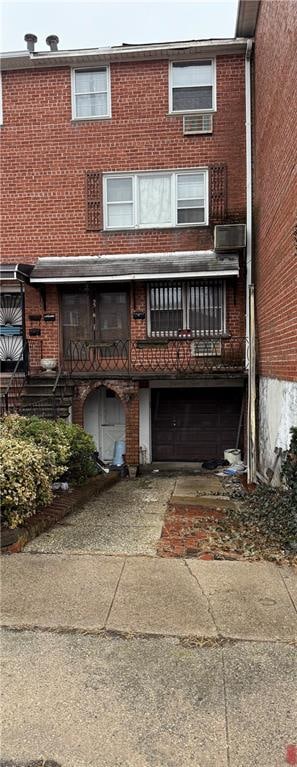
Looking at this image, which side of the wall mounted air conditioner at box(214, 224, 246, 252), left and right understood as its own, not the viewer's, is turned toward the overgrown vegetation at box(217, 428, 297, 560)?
front

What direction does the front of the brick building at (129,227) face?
toward the camera

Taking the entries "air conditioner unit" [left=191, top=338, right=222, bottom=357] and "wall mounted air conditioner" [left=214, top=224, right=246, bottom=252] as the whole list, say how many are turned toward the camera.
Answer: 2

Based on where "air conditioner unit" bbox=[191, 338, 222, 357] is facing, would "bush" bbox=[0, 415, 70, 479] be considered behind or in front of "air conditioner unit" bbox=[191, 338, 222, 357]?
in front

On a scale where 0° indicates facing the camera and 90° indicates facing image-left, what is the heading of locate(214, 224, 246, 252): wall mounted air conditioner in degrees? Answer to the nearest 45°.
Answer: approximately 0°

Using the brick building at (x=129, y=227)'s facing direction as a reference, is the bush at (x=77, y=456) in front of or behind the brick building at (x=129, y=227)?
in front

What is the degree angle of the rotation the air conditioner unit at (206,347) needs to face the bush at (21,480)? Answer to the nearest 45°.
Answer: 0° — it already faces it

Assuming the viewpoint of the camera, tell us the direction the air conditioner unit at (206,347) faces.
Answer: facing the viewer
